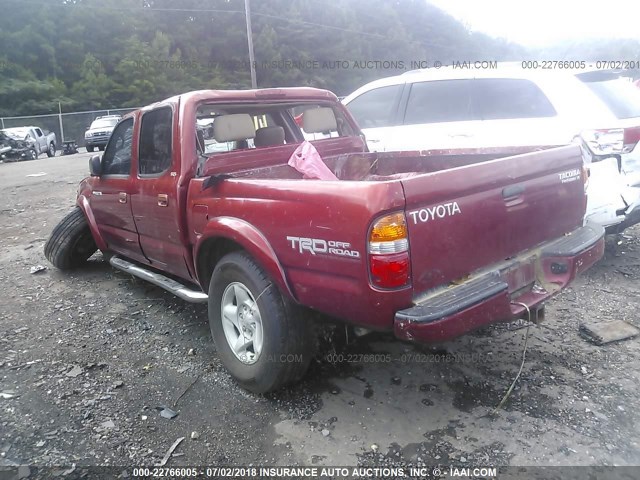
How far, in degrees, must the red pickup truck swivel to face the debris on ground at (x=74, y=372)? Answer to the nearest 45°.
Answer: approximately 45° to its left

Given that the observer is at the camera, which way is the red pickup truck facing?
facing away from the viewer and to the left of the viewer

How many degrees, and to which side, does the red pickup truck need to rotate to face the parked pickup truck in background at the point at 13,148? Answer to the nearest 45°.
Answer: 0° — it already faces it

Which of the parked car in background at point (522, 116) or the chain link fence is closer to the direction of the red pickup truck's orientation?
the chain link fence
